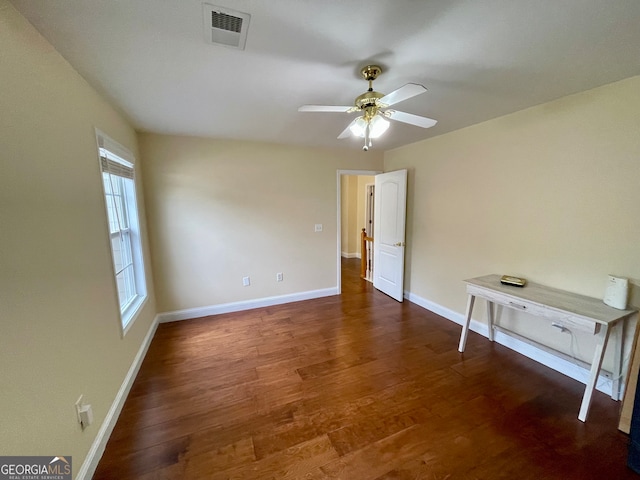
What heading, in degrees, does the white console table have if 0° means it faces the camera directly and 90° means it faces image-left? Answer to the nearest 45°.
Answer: approximately 45°

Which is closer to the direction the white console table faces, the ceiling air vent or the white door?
the ceiling air vent

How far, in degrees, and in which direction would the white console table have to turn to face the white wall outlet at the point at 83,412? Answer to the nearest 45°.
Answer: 0° — it already faces it

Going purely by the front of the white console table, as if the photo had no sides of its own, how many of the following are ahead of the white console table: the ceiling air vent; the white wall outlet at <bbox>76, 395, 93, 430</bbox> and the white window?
3

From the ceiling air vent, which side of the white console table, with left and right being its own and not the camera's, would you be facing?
front

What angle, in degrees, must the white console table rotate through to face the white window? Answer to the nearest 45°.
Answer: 0° — it already faces it

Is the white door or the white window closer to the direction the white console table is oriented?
the white window

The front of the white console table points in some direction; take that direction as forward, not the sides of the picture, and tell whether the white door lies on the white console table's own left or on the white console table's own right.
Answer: on the white console table's own right
